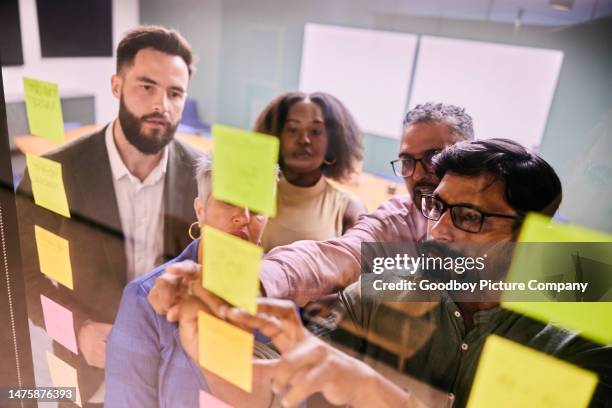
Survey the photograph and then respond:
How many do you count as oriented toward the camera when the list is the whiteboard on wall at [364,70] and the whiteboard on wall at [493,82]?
2

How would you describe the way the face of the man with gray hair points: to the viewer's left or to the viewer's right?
to the viewer's left

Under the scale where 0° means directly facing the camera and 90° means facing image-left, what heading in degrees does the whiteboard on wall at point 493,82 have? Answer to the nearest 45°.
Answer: approximately 0°
